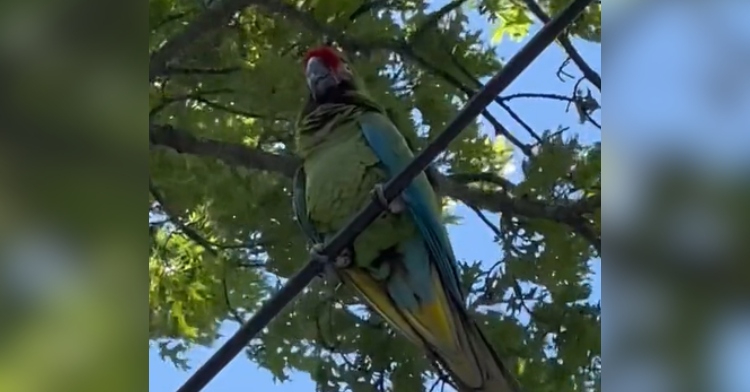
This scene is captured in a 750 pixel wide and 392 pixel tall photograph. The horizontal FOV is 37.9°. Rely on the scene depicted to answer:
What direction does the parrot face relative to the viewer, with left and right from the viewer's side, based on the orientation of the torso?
facing the viewer and to the left of the viewer
